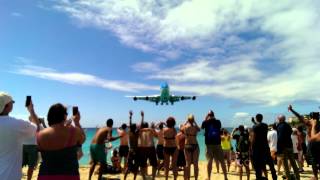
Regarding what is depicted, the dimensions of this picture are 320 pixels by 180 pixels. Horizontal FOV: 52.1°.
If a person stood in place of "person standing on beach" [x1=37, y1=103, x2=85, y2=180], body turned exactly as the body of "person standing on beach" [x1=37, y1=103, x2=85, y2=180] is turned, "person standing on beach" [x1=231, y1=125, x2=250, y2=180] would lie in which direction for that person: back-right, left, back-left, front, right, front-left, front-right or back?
front-right

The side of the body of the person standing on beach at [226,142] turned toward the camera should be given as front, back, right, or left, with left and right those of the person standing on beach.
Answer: back

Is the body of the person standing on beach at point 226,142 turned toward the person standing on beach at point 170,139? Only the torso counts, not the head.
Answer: no

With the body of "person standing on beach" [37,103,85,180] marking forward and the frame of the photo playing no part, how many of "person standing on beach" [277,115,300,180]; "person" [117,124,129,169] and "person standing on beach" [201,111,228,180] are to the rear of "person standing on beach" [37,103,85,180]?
0

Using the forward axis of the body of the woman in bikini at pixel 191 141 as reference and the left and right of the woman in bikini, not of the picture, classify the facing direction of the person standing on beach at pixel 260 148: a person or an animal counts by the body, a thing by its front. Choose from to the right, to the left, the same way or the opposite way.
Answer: the same way

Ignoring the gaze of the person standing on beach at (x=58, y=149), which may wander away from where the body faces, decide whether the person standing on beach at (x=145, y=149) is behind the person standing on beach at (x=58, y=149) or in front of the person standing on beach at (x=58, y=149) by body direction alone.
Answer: in front

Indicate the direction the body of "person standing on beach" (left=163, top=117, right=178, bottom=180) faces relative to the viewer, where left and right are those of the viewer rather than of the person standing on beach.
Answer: facing away from the viewer

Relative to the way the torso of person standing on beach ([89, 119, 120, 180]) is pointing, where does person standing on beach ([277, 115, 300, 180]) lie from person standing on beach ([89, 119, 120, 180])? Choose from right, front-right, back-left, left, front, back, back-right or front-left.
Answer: front-right

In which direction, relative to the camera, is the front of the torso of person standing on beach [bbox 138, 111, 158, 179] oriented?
away from the camera

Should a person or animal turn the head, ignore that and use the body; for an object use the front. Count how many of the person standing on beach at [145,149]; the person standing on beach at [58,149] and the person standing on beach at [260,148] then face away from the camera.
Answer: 3

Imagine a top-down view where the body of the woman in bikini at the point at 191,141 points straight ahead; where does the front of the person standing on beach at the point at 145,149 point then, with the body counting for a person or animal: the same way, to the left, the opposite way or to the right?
the same way

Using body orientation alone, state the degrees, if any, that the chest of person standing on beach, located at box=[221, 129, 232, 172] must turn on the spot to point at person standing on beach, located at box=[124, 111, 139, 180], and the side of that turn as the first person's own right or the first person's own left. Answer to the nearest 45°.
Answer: approximately 135° to the first person's own left

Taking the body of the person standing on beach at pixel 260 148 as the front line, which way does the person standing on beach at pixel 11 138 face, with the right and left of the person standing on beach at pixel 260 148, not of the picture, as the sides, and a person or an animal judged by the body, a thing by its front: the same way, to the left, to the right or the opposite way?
the same way

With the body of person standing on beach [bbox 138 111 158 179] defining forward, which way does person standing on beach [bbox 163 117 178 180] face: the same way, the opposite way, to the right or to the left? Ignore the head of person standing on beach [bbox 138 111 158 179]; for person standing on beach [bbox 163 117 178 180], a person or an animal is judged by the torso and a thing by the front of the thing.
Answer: the same way

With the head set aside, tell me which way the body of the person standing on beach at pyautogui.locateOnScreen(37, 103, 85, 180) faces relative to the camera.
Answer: away from the camera

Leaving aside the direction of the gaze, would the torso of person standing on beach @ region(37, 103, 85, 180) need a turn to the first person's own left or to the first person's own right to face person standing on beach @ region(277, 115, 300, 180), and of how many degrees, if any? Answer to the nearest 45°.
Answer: approximately 45° to the first person's own right

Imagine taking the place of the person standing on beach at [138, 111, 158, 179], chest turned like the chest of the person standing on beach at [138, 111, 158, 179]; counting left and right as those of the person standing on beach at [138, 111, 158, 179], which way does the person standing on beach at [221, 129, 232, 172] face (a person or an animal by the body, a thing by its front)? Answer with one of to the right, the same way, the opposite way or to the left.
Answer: the same way

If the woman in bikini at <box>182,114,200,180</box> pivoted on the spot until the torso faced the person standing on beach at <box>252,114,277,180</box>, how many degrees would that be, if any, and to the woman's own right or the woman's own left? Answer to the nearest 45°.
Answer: approximately 90° to the woman's own right
